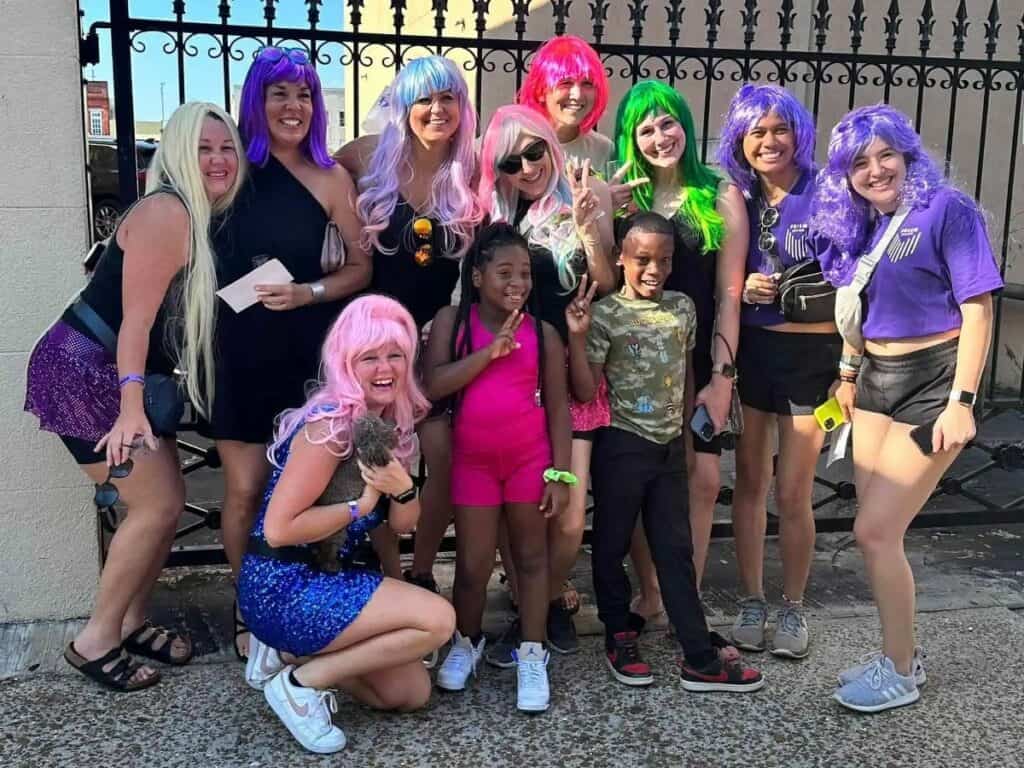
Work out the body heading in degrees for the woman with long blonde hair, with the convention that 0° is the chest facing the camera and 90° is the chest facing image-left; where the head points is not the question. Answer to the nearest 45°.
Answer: approximately 270°

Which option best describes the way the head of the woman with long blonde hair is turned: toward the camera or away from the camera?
toward the camera

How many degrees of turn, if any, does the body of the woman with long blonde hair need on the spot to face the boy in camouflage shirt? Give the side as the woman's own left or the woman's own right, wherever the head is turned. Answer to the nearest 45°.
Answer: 0° — they already face them

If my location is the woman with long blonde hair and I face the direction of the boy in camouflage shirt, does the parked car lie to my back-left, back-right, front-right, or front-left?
back-left

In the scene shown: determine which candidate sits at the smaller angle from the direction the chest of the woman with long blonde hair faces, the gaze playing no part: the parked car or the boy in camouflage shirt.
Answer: the boy in camouflage shirt
